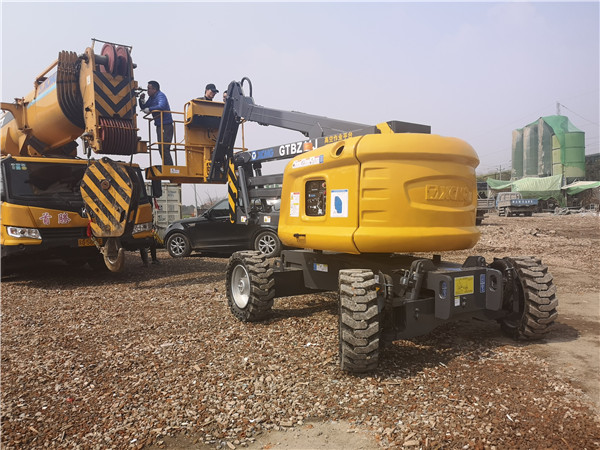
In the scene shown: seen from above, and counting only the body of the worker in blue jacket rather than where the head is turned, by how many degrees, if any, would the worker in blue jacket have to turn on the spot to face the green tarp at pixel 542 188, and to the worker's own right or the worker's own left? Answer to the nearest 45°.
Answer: approximately 135° to the worker's own right

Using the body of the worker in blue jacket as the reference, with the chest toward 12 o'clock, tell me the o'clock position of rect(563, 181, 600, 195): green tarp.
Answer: The green tarp is roughly at 5 o'clock from the worker in blue jacket.

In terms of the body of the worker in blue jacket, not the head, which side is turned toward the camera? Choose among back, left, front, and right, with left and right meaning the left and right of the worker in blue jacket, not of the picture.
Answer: left

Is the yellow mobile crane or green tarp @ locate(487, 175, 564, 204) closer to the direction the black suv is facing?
the yellow mobile crane

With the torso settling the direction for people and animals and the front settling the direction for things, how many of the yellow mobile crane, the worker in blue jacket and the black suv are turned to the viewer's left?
2

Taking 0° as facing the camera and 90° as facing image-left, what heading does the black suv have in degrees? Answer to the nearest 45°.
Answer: approximately 90°

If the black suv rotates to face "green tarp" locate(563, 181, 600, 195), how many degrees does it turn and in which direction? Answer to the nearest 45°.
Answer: approximately 135° to its right

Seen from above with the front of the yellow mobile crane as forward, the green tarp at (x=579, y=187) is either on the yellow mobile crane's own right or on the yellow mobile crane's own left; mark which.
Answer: on the yellow mobile crane's own left

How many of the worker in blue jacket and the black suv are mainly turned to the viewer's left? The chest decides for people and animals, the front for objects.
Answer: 2
